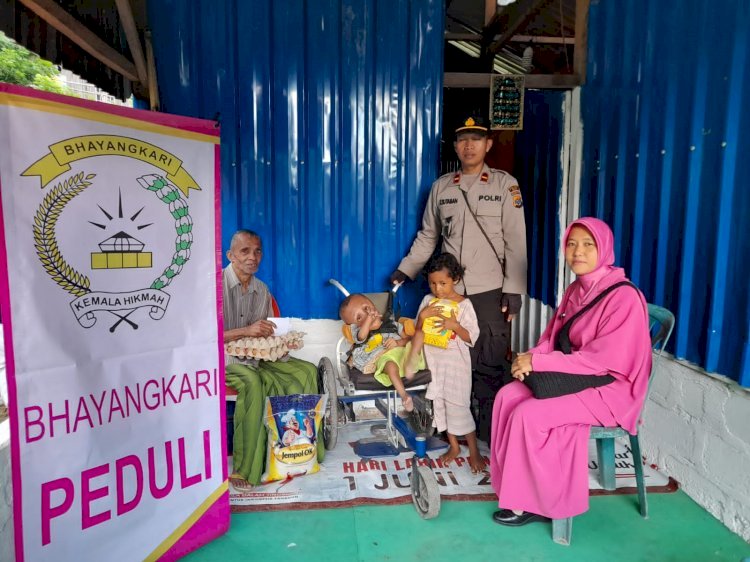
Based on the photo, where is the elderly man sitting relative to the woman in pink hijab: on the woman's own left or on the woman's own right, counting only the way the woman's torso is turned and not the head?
on the woman's own right

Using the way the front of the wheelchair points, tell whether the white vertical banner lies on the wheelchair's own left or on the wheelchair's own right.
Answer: on the wheelchair's own right

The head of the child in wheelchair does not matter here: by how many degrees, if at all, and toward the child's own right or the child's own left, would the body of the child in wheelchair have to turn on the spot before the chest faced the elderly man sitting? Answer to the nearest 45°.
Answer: approximately 135° to the child's own right

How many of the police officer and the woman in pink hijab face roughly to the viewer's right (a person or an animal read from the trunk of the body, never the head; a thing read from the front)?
0

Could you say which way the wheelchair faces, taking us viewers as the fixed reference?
facing the viewer and to the right of the viewer

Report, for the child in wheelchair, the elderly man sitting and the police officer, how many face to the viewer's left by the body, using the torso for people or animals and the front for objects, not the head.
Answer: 0

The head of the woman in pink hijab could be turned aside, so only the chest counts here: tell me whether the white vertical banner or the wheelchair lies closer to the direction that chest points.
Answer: the white vertical banner

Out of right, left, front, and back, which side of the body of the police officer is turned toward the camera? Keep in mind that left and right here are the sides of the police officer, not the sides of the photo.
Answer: front
